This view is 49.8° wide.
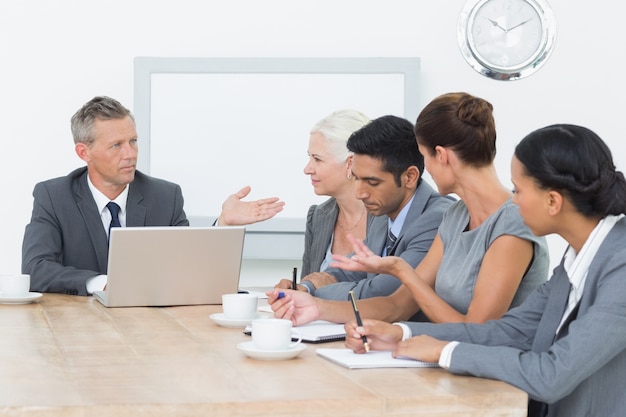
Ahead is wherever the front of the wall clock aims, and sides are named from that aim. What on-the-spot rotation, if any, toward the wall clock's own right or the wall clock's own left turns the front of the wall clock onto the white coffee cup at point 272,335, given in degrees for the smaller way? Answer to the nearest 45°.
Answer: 0° — it already faces it

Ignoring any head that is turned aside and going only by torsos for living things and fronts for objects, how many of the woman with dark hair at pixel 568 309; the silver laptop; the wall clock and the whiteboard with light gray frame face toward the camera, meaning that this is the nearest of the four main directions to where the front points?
2

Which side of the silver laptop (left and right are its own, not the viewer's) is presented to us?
back

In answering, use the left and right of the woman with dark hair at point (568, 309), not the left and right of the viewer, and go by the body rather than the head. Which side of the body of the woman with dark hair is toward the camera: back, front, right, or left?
left

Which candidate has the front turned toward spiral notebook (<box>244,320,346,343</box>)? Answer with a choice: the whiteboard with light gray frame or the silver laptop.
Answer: the whiteboard with light gray frame

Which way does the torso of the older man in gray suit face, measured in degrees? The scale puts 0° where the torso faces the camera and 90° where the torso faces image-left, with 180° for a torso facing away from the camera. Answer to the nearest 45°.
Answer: approximately 315°

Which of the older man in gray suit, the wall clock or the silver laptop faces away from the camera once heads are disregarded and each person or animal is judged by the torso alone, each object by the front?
the silver laptop

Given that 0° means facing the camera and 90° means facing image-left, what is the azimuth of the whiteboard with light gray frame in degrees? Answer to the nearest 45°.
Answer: approximately 0°

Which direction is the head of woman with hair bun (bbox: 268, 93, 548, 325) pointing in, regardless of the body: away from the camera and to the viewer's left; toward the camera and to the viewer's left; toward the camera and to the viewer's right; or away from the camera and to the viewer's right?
away from the camera and to the viewer's left

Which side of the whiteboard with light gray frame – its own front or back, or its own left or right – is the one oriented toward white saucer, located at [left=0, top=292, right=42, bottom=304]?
front

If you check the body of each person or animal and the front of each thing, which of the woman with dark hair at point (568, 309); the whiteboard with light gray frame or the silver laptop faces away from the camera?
the silver laptop

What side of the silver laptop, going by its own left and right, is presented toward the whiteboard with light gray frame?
front

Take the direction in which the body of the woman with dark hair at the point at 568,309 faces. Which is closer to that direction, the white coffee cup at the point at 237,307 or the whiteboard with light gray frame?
the white coffee cup

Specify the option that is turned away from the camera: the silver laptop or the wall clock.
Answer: the silver laptop

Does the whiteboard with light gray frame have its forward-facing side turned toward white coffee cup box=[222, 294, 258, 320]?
yes

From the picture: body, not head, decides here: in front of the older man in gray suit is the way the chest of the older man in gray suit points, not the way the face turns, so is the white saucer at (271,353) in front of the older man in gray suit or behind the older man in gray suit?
in front

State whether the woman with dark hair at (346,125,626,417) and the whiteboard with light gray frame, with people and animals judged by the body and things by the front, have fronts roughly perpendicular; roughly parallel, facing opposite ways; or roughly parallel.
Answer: roughly perpendicular

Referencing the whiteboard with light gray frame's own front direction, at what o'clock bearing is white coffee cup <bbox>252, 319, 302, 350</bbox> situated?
The white coffee cup is roughly at 12 o'clock from the whiteboard with light gray frame.
